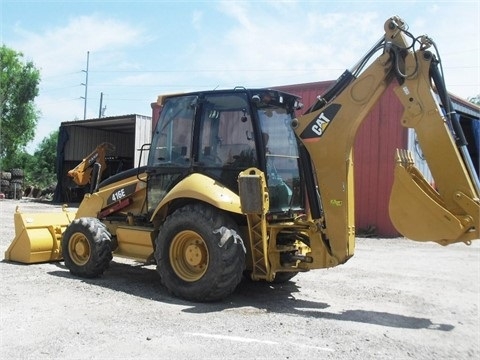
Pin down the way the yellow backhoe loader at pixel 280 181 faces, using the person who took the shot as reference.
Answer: facing away from the viewer and to the left of the viewer

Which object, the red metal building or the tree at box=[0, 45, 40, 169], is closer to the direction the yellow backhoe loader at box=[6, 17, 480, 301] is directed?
the tree

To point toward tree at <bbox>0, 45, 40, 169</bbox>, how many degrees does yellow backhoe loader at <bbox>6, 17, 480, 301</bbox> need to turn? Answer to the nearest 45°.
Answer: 0° — it already faces it

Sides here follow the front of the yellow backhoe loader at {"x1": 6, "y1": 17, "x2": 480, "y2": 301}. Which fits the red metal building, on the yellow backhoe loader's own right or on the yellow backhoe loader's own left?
on the yellow backhoe loader's own right
